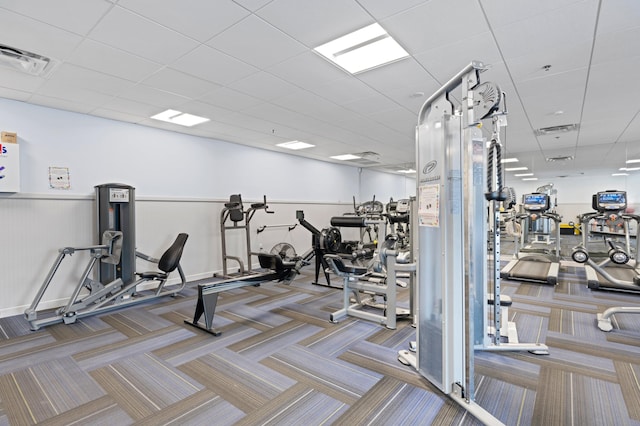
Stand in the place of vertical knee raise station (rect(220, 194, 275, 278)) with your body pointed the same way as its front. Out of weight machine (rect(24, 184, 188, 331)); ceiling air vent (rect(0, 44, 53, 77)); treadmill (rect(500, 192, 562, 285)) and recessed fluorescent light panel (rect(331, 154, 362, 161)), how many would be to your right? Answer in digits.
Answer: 2

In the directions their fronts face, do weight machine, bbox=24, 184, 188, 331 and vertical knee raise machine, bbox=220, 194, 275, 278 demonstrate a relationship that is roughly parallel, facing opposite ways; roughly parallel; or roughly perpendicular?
roughly perpendicular

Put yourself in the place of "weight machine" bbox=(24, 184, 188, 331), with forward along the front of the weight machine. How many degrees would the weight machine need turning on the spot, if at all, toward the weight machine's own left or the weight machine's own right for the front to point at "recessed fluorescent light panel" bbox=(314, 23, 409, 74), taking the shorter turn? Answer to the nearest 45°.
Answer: approximately 90° to the weight machine's own left

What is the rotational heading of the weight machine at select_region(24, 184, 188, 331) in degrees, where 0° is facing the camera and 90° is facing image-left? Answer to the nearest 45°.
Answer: approximately 45°

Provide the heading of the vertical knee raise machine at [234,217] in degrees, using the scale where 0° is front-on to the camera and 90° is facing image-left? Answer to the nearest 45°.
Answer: approximately 315°

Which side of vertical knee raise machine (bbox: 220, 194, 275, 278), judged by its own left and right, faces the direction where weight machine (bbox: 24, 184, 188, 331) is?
right

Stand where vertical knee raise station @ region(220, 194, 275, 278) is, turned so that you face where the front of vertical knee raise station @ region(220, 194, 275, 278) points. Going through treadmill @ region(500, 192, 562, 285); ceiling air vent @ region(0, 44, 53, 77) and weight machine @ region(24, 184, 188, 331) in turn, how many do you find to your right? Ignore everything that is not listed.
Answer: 2
